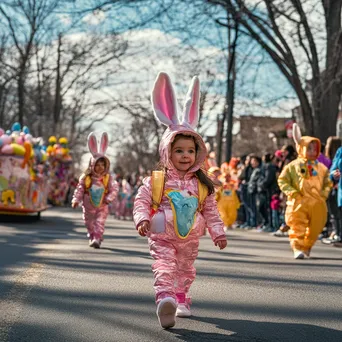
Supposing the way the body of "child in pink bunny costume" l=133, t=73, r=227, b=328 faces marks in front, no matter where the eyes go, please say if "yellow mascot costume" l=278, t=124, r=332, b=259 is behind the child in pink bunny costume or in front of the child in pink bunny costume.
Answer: behind

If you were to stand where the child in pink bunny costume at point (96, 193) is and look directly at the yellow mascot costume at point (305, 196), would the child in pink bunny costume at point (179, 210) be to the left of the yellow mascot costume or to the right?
right

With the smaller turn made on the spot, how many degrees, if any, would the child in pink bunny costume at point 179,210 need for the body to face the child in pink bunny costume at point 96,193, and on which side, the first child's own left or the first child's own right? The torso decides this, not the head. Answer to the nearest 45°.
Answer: approximately 180°

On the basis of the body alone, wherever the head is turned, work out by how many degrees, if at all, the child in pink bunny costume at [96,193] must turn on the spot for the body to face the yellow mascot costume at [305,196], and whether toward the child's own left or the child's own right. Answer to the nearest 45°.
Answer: approximately 45° to the child's own left

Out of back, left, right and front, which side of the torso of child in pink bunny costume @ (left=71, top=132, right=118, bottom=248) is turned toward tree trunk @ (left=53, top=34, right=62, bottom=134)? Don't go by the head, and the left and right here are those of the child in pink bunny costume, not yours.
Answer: back

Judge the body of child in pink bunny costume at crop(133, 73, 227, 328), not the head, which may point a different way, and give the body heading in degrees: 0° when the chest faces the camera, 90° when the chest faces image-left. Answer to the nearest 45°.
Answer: approximately 0°

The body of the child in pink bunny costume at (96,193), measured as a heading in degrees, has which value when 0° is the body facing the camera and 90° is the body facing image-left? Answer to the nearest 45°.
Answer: approximately 0°

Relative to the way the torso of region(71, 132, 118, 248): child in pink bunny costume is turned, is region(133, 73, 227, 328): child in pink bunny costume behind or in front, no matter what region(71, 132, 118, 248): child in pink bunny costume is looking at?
in front

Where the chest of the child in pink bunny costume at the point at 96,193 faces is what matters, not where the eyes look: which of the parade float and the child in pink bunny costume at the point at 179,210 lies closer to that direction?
the child in pink bunny costume

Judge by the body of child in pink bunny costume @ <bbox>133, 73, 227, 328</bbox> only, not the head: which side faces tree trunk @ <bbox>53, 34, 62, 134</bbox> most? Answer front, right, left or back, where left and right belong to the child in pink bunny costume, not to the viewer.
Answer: back
